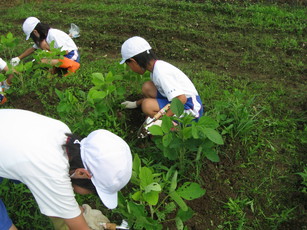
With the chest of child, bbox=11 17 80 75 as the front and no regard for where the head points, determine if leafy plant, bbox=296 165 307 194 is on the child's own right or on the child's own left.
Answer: on the child's own left

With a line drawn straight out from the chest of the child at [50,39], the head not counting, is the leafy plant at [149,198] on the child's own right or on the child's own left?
on the child's own left

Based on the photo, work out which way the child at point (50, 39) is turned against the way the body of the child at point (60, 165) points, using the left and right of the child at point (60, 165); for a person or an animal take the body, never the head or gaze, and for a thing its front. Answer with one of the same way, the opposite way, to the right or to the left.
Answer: the opposite way

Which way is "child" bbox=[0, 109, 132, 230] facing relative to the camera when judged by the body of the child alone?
to the viewer's right

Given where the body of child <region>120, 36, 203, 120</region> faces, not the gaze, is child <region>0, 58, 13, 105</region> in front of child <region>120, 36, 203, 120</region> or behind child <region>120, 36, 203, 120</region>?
in front

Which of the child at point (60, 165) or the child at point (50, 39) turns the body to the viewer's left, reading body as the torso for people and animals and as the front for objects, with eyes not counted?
the child at point (50, 39)

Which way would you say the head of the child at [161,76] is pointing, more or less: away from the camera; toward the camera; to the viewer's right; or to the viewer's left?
to the viewer's left

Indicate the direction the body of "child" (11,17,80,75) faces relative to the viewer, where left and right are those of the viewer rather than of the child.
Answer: facing to the left of the viewer

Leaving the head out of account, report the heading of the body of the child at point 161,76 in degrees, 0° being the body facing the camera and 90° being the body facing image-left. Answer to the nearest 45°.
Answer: approximately 90°

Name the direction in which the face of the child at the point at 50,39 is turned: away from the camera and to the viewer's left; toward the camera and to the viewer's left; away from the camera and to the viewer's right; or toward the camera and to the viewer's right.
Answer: toward the camera and to the viewer's left

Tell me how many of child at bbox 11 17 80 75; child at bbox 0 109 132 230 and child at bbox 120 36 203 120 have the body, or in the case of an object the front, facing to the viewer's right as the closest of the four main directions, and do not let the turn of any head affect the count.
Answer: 1

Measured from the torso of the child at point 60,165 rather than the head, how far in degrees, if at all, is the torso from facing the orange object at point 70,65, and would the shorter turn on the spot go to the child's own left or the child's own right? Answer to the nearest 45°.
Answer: approximately 90° to the child's own left

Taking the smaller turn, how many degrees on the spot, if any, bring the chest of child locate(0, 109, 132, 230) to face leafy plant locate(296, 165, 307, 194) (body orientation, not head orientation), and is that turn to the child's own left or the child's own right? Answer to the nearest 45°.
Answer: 0° — they already face it
